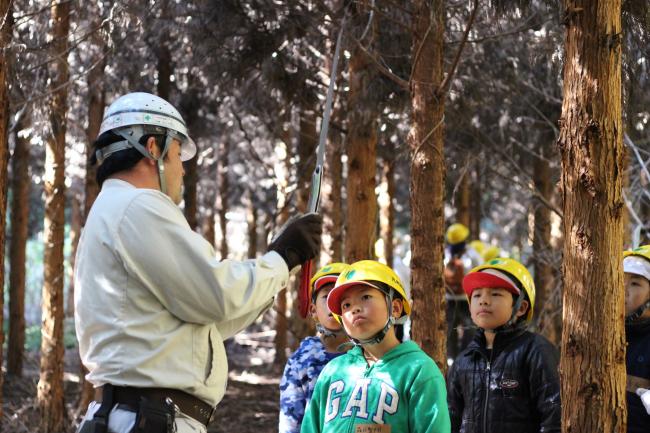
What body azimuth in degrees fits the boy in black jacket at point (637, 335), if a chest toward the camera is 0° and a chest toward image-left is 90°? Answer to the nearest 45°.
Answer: approximately 45°

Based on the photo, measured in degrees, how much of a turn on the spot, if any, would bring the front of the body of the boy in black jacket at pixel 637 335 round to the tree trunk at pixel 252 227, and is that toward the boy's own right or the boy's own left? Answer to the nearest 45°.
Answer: approximately 90° to the boy's own right

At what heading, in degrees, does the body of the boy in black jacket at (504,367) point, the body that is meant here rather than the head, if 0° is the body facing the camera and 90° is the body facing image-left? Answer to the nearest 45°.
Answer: approximately 45°

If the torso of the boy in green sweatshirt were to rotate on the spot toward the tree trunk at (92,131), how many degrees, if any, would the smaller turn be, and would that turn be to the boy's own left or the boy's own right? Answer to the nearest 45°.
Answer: approximately 90° to the boy's own right

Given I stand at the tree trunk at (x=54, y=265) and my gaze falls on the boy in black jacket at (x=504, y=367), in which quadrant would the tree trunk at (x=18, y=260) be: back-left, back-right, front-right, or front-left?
back-left

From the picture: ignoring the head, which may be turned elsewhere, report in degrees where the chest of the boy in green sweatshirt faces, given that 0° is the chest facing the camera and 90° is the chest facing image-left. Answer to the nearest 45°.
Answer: approximately 45°

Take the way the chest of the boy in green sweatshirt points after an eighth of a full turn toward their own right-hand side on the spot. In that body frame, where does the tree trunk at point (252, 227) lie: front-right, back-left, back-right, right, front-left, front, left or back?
right
